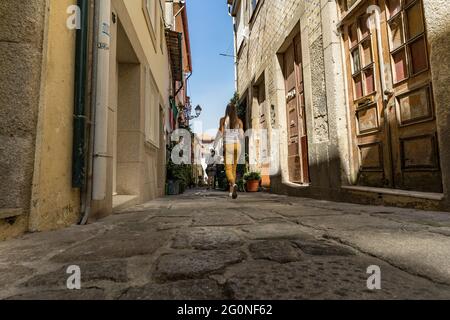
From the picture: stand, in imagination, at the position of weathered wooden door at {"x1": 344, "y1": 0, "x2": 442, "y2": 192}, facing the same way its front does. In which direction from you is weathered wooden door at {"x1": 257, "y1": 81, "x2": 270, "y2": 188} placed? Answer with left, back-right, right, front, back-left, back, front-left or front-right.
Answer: right

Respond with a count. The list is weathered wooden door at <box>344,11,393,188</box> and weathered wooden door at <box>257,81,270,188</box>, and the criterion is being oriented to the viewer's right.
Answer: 0

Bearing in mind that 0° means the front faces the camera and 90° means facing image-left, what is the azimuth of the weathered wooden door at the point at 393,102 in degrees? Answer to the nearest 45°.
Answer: approximately 45°

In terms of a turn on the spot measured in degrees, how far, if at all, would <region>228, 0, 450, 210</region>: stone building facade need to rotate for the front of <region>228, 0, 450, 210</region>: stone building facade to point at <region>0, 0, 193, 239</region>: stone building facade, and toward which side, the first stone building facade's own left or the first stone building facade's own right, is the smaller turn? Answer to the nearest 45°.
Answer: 0° — it already faces it

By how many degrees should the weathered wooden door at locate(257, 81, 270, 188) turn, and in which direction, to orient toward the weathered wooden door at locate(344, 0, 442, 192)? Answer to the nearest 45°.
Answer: approximately 90° to its left

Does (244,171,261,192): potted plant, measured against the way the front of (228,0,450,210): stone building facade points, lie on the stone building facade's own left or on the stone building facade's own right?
on the stone building facade's own right

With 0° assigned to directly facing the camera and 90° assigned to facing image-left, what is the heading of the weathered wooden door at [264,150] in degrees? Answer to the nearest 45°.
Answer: approximately 90°

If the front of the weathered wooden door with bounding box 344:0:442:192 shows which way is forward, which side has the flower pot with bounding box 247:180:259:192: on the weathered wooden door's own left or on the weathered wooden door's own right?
on the weathered wooden door's own right

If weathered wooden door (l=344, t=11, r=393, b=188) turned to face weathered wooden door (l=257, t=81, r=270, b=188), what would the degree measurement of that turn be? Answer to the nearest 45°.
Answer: approximately 90° to its right

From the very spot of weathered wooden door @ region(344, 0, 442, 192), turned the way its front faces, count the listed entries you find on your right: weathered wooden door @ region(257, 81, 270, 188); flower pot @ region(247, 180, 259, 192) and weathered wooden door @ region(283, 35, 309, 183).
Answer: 3
